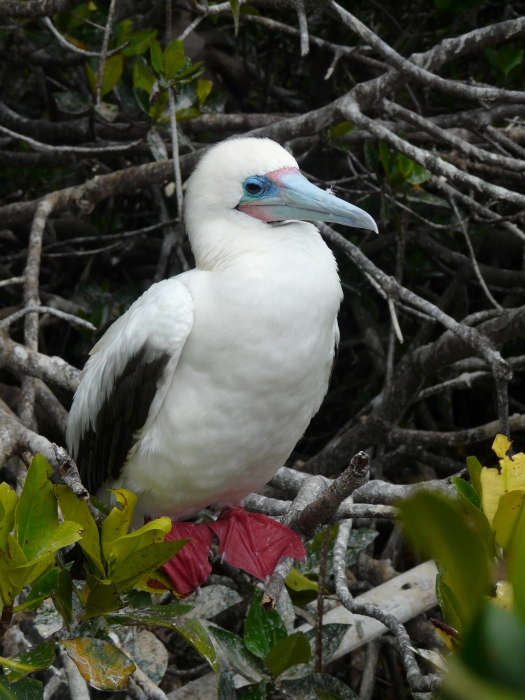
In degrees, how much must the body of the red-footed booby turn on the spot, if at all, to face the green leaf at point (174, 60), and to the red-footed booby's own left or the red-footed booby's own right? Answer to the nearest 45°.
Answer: approximately 135° to the red-footed booby's own left

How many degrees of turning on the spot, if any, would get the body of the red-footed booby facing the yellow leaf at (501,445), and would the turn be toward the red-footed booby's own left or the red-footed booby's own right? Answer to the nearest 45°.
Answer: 0° — it already faces it

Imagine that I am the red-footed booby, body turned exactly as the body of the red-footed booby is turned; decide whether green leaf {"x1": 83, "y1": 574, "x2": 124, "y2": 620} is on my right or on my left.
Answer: on my right

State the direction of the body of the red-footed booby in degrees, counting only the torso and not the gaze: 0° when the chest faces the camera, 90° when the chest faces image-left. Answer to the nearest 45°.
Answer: approximately 315°

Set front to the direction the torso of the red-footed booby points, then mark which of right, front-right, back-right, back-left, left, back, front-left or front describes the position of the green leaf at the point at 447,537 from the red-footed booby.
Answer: front-right

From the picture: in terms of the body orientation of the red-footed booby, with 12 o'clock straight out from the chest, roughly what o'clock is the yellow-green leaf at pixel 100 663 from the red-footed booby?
The yellow-green leaf is roughly at 2 o'clock from the red-footed booby.

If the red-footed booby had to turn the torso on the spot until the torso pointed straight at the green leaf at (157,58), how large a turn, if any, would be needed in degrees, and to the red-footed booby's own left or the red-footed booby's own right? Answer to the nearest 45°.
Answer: approximately 135° to the red-footed booby's own left

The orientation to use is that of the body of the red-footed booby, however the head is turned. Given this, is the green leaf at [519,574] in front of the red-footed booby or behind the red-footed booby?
in front

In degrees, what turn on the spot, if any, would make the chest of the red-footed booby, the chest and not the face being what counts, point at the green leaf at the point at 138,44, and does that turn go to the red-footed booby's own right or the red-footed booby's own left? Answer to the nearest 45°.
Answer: approximately 135° to the red-footed booby's own left
